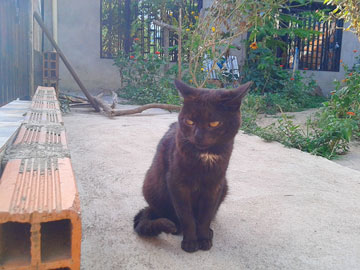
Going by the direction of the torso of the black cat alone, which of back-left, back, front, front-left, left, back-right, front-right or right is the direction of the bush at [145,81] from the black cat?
back-left

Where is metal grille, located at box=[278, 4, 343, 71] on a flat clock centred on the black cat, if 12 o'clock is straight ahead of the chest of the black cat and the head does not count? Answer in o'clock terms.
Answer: The metal grille is roughly at 8 o'clock from the black cat.

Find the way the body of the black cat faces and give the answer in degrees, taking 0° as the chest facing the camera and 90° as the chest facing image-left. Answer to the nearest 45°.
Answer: approximately 315°

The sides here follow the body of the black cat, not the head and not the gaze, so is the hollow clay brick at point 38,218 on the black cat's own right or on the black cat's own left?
on the black cat's own right

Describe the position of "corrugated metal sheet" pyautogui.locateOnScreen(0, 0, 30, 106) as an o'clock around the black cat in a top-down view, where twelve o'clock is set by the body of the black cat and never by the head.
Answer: The corrugated metal sheet is roughly at 6 o'clock from the black cat.

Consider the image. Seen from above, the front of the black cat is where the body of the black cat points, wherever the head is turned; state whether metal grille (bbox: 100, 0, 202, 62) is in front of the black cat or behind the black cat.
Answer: behind

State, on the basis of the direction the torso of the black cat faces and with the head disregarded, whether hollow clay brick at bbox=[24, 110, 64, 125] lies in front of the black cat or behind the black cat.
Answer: behind

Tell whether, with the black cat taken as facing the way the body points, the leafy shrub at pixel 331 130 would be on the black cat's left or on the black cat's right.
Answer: on the black cat's left

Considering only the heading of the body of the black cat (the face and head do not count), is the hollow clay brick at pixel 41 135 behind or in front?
behind

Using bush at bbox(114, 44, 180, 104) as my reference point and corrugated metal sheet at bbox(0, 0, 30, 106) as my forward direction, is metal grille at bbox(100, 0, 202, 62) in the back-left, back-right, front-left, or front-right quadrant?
back-right
